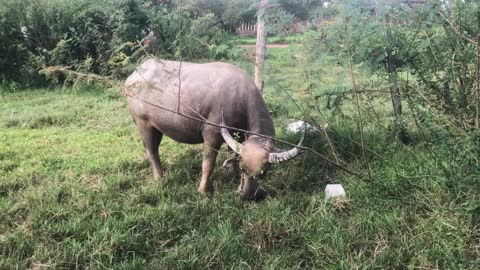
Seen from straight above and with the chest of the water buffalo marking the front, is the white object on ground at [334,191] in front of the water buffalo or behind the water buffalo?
in front

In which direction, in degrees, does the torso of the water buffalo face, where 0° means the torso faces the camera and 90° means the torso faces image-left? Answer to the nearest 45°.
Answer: approximately 315°
